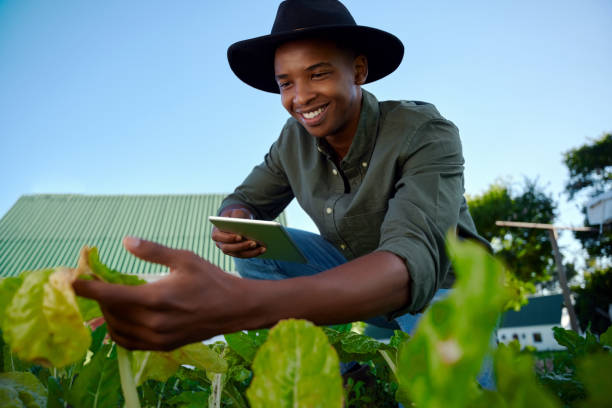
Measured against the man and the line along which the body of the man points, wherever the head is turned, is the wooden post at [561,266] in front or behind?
behind

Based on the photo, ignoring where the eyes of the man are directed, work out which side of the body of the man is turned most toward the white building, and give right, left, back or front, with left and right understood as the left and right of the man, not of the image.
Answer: back

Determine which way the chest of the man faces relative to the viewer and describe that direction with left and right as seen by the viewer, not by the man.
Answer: facing the viewer and to the left of the viewer

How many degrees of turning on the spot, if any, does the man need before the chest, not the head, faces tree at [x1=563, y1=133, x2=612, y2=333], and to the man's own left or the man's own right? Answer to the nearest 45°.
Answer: approximately 180°
